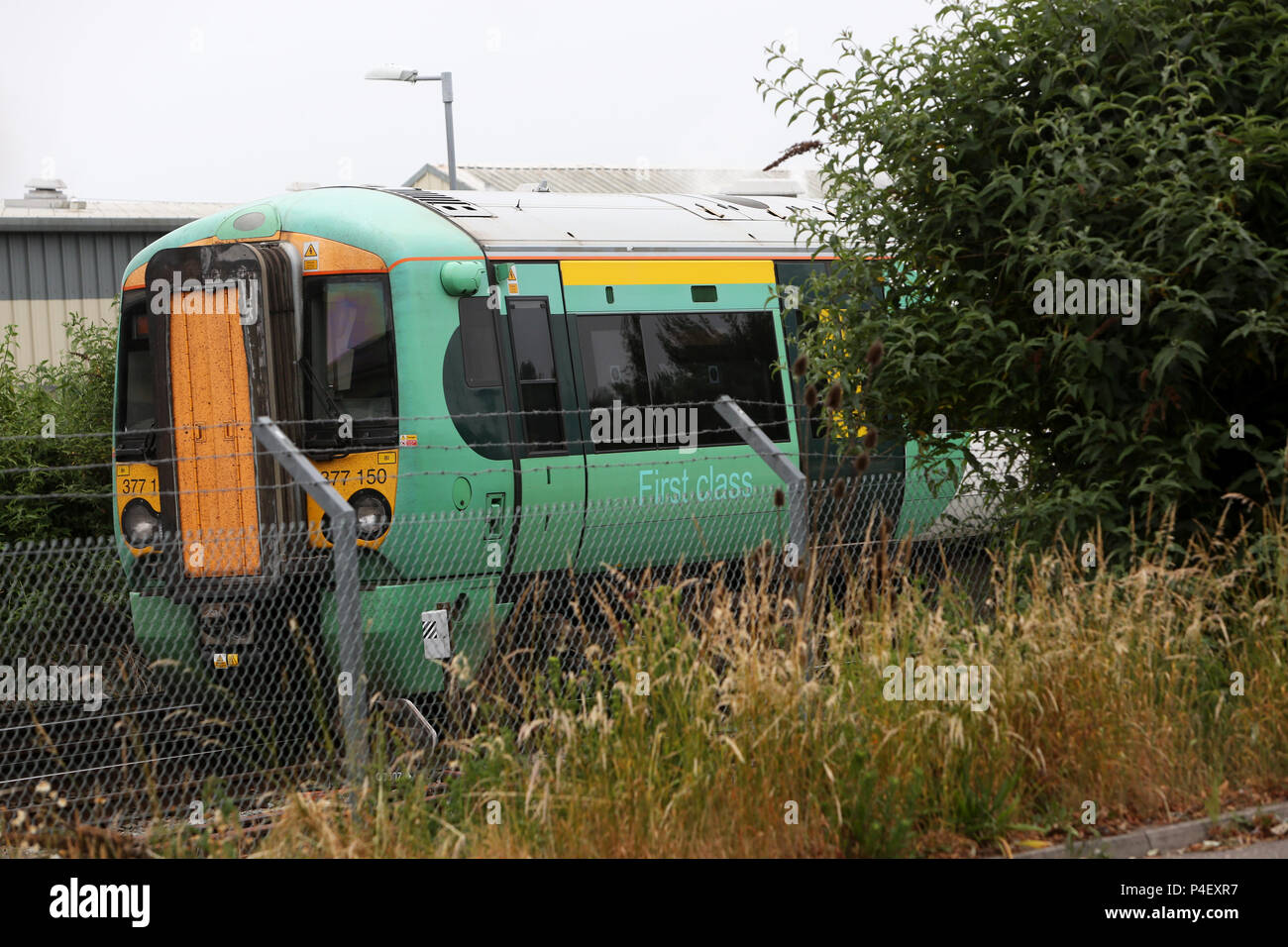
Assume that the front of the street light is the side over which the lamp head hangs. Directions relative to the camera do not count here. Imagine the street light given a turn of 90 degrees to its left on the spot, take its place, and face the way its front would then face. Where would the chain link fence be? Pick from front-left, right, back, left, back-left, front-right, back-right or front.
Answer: front

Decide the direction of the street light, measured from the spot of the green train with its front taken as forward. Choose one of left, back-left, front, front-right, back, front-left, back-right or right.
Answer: back-right

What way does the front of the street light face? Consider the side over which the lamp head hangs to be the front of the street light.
to the viewer's left

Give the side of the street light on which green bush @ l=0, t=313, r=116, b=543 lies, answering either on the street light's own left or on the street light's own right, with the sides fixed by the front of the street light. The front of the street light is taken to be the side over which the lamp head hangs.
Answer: on the street light's own left

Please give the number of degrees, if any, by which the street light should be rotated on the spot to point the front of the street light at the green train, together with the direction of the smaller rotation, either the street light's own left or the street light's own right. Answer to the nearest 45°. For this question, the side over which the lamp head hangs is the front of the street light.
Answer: approximately 90° to the street light's own left

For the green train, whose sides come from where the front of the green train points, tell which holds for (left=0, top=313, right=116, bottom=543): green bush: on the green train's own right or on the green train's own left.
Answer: on the green train's own right
